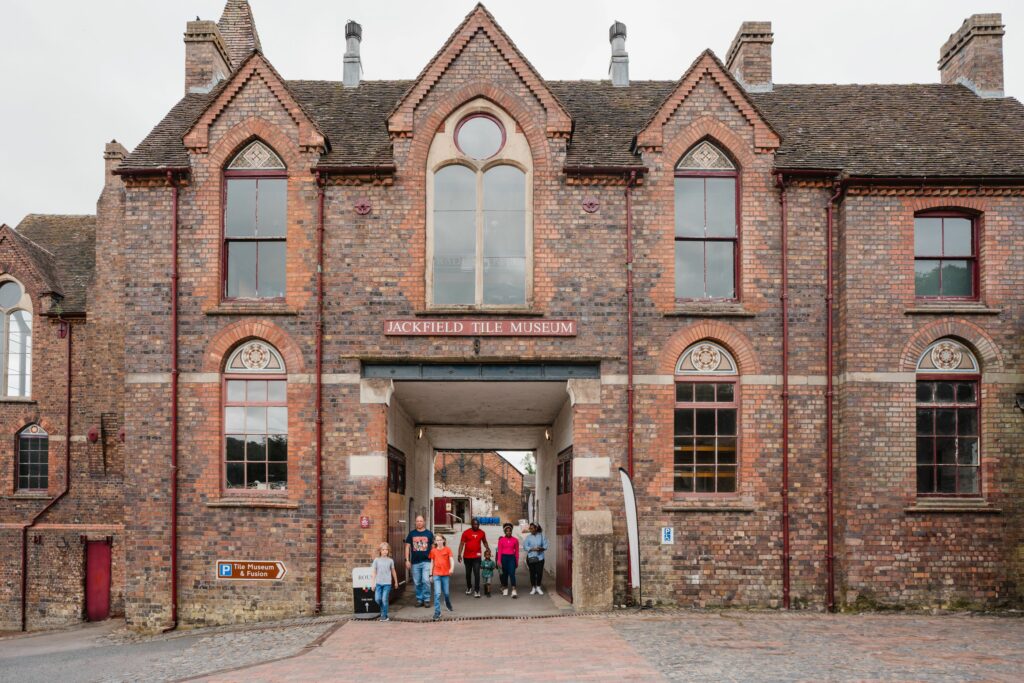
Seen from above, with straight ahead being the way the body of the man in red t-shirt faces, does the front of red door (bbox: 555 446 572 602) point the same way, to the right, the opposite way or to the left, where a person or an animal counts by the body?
to the right

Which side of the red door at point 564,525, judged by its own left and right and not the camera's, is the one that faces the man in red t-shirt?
front

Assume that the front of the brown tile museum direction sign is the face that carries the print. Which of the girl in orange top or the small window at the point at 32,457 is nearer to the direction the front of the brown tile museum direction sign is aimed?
the girl in orange top

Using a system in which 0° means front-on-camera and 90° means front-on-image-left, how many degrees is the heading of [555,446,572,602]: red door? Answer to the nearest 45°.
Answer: approximately 90°

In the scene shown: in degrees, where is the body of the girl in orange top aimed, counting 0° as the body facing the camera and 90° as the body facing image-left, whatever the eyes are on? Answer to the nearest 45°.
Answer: approximately 0°

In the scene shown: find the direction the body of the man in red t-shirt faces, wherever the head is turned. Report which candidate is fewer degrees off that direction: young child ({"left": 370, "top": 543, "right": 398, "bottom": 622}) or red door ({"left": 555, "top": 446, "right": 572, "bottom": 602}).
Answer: the young child
